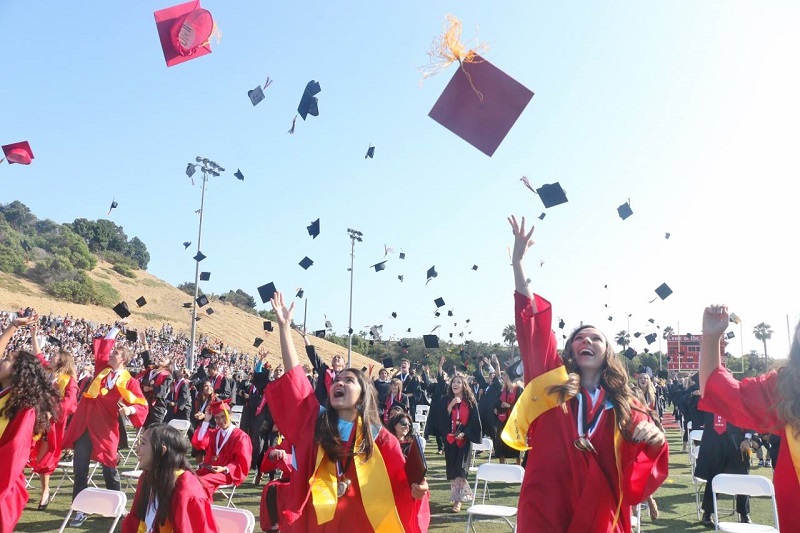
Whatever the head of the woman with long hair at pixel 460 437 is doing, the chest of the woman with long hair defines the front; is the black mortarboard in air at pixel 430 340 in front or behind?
behind

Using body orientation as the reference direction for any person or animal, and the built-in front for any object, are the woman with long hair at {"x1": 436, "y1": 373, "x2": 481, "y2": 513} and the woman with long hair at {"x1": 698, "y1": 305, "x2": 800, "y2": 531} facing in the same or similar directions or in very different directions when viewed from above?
very different directions

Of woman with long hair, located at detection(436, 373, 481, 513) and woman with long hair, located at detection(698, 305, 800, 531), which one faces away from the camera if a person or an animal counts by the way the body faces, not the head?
woman with long hair, located at detection(698, 305, 800, 531)

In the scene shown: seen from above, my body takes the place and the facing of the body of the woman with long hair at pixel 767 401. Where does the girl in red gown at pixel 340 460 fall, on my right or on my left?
on my left

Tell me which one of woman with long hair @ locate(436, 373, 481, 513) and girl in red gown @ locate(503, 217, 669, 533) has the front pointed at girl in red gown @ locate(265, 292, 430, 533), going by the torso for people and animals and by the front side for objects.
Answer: the woman with long hair

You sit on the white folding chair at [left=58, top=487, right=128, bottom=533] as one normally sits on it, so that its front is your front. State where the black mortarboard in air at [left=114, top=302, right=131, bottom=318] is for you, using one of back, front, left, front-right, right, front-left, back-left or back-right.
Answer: back-right

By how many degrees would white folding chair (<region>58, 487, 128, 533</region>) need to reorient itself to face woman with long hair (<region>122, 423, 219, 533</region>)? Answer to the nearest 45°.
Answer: approximately 45° to its left
